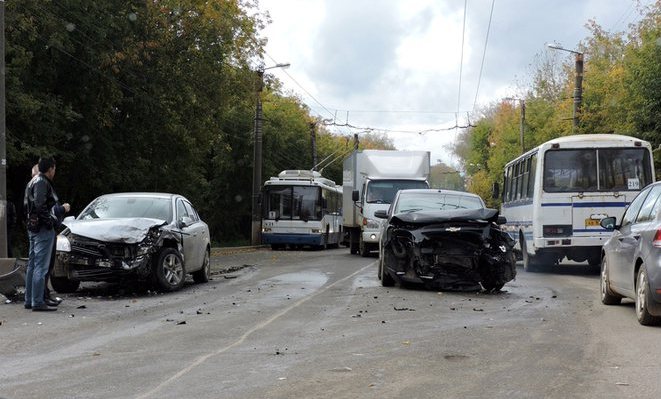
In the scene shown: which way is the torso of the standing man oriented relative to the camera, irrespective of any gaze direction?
to the viewer's right

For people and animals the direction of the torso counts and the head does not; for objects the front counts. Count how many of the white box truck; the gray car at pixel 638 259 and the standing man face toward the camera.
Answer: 1

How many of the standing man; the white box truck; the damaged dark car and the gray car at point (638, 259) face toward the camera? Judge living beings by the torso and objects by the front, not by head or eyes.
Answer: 2

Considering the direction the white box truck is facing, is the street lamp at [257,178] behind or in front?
behind

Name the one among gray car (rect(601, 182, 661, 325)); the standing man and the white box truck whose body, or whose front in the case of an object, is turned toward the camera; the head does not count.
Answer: the white box truck

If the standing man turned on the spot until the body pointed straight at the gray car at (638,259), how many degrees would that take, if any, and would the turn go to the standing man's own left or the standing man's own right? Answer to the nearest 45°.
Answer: approximately 45° to the standing man's own right

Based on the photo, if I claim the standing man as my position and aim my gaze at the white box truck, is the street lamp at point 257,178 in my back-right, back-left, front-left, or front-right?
front-left

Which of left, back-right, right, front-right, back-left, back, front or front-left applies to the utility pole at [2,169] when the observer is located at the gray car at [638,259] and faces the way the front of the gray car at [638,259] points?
front-left

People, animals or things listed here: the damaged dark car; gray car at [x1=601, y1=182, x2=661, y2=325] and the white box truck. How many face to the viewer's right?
0

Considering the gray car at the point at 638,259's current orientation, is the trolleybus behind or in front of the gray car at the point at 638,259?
in front

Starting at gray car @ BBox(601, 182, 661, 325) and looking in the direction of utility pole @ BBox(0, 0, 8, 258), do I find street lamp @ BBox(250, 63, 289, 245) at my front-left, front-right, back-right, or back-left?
front-right

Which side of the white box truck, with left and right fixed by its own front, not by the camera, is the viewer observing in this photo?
front

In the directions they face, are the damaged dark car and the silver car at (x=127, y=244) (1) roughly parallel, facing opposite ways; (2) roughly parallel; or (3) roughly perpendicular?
roughly parallel

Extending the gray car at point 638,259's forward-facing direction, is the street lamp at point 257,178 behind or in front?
in front

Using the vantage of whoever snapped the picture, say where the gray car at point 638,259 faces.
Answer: facing away from the viewer and to the left of the viewer
